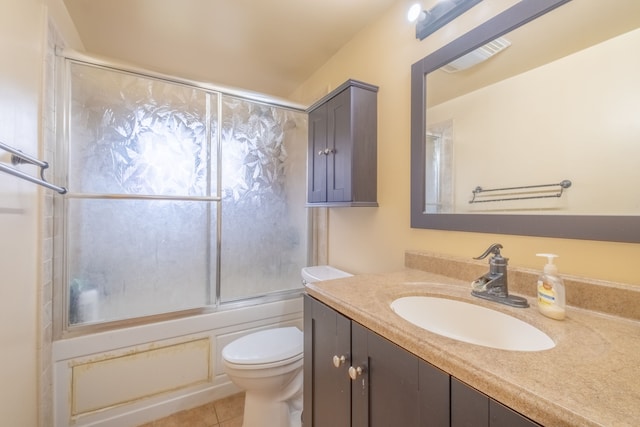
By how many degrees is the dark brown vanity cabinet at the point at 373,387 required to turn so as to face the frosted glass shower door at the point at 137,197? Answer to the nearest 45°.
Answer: approximately 45° to its right

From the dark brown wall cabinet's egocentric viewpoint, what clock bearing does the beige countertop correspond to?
The beige countertop is roughly at 10 o'clock from the dark brown wall cabinet.

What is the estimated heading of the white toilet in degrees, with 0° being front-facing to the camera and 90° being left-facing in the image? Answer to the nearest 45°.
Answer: approximately 45°

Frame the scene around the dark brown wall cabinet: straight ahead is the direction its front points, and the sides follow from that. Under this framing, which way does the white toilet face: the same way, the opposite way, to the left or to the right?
the same way

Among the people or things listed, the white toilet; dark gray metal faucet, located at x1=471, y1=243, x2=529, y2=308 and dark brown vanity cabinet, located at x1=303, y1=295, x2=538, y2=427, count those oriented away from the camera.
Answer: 0

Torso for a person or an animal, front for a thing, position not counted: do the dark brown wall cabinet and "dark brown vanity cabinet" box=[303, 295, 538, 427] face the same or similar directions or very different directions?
same or similar directions

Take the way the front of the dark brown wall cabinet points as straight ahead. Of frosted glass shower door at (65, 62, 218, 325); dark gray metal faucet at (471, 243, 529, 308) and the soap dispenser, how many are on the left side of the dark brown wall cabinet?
2

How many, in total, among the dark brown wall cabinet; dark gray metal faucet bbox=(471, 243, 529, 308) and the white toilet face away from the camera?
0

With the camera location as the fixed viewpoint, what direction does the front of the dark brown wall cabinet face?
facing the viewer and to the left of the viewer

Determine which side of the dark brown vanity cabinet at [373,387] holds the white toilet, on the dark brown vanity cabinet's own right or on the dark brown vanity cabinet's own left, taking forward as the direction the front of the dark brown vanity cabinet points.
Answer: on the dark brown vanity cabinet's own right

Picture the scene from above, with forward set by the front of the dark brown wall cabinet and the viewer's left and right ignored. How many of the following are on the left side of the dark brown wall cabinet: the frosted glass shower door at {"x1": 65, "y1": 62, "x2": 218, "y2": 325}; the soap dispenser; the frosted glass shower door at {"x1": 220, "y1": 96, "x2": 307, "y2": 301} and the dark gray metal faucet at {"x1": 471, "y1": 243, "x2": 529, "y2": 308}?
2

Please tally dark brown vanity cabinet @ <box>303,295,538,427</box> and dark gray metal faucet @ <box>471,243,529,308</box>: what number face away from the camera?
0

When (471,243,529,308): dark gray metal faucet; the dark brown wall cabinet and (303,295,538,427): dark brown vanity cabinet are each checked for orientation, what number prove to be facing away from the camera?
0

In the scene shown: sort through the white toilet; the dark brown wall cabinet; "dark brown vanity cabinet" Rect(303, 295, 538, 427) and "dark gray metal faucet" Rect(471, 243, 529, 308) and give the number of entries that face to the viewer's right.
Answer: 0

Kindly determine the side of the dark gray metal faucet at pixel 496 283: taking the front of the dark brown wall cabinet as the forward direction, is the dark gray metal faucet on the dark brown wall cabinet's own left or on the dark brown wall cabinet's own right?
on the dark brown wall cabinet's own left
